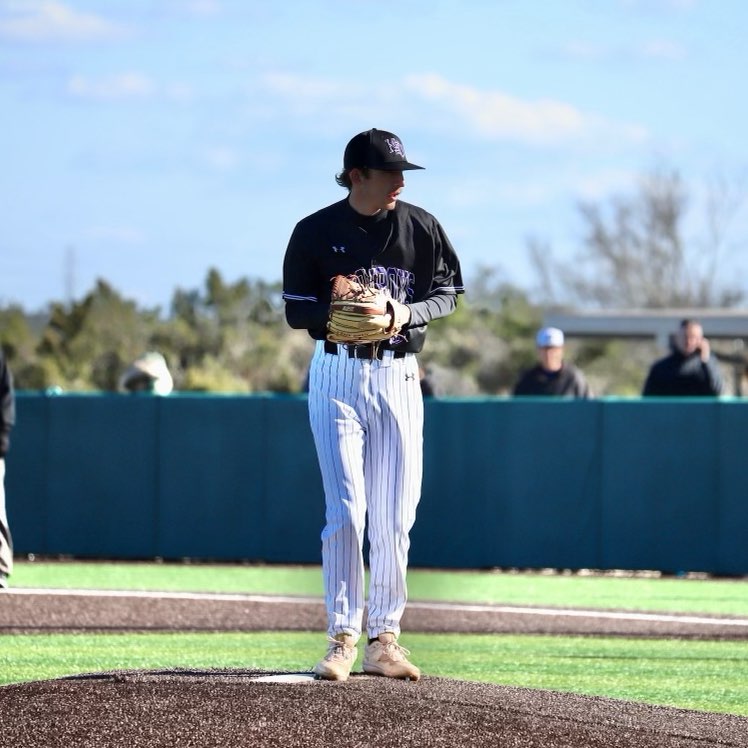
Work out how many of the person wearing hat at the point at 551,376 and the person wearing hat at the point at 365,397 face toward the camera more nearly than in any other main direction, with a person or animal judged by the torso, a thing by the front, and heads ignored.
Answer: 2

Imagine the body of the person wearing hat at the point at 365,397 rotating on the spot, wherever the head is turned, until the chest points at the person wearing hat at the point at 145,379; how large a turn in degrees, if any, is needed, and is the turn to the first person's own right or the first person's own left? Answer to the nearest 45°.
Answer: approximately 180°

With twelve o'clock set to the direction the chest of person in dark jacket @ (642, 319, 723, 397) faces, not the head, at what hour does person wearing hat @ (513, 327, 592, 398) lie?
The person wearing hat is roughly at 3 o'clock from the person in dark jacket.

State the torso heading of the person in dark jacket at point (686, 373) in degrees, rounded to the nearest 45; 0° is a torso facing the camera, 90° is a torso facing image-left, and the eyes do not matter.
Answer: approximately 0°

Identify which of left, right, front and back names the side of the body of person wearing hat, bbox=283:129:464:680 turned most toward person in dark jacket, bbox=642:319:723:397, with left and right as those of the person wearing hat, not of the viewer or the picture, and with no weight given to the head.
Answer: back

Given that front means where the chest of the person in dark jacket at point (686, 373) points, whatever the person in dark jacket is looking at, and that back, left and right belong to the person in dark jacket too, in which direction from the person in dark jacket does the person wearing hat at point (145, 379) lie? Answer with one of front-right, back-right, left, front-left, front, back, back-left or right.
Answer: right

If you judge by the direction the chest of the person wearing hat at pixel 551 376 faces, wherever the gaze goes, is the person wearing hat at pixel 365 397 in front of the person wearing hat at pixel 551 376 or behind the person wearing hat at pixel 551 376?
in front

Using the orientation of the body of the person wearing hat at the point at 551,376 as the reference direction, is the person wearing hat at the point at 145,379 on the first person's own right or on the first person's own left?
on the first person's own right

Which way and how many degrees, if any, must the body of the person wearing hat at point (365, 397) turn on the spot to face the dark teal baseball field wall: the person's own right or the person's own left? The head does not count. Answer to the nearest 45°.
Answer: approximately 180°

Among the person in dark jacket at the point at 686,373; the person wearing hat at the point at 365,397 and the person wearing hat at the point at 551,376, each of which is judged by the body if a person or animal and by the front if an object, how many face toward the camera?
3
